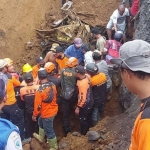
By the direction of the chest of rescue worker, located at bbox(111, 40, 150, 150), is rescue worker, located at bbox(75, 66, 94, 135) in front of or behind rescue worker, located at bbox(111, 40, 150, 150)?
in front

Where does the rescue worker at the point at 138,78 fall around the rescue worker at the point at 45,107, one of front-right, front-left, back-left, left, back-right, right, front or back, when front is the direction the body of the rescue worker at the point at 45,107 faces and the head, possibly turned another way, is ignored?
back-right

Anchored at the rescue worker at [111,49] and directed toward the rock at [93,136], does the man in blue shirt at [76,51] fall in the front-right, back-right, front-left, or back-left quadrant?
front-right

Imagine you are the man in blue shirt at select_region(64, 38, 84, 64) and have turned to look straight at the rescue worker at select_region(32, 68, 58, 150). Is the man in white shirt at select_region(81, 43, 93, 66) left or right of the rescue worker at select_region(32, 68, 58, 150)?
left

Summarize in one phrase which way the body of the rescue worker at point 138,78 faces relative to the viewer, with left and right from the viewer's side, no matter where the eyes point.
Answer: facing away from the viewer and to the left of the viewer

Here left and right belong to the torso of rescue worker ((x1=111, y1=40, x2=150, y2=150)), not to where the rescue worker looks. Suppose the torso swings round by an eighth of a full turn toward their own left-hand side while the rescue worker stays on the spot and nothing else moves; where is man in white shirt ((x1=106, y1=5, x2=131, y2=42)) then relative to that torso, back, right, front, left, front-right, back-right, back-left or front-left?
right

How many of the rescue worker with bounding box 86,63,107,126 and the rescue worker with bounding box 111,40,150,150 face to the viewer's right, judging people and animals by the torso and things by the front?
0

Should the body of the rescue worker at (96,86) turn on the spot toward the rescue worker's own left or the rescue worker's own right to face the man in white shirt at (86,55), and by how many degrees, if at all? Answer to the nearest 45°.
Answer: approximately 45° to the rescue worker's own right

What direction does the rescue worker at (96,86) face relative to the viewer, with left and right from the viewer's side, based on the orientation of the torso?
facing away from the viewer and to the left of the viewer
